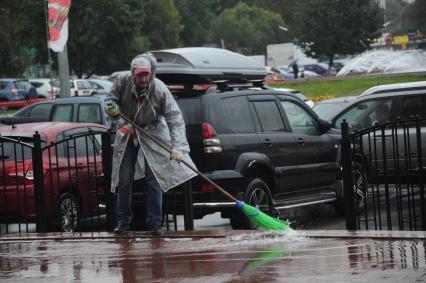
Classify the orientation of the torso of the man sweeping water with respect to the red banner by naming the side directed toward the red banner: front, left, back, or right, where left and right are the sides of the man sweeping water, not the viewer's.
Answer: back

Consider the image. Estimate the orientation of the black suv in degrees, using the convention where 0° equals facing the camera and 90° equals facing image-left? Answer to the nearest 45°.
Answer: approximately 225°

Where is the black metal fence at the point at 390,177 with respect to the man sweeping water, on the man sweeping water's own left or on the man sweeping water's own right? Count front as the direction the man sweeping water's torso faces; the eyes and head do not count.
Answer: on the man sweeping water's own left

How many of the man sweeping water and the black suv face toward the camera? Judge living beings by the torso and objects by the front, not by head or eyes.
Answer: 1

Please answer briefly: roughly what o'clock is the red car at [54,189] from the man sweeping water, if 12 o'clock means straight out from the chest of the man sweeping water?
The red car is roughly at 5 o'clock from the man sweeping water.

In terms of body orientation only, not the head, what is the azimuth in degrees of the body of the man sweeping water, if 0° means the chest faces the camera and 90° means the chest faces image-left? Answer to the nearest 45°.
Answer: approximately 0°
